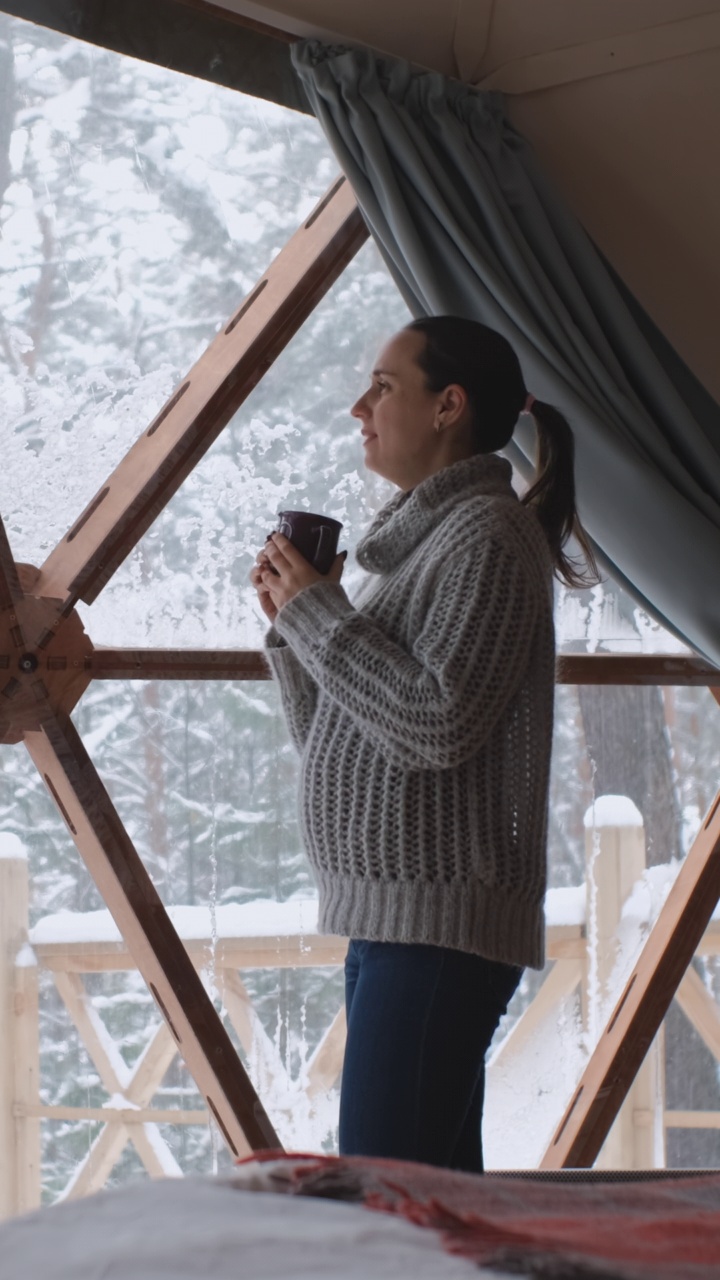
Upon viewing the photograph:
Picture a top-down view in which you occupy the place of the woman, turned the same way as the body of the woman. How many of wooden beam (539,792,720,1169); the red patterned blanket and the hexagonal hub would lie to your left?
1

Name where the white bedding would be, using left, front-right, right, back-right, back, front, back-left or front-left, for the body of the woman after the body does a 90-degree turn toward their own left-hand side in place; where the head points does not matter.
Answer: front

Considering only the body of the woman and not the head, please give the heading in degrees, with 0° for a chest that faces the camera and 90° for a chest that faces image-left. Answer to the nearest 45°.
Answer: approximately 90°

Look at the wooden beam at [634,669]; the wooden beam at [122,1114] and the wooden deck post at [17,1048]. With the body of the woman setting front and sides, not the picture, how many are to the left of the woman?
0

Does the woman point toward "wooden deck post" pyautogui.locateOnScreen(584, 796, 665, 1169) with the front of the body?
no

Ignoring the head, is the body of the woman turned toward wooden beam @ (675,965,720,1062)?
no

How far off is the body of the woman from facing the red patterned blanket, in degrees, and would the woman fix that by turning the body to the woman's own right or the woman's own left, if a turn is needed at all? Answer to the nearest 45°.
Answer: approximately 90° to the woman's own left

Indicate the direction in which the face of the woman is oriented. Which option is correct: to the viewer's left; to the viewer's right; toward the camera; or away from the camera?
to the viewer's left

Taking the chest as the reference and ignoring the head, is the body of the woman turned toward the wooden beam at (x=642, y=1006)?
no

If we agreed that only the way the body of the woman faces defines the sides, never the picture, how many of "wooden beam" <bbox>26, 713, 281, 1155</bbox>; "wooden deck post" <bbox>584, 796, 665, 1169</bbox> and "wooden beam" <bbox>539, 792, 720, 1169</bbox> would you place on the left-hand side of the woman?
0

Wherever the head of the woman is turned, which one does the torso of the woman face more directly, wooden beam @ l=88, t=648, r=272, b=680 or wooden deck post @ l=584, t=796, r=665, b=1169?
the wooden beam

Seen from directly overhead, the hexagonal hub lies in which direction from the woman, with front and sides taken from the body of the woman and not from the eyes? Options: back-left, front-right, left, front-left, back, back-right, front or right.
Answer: front-right

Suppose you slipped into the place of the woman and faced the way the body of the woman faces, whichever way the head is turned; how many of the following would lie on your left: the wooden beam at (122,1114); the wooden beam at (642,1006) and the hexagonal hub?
0
